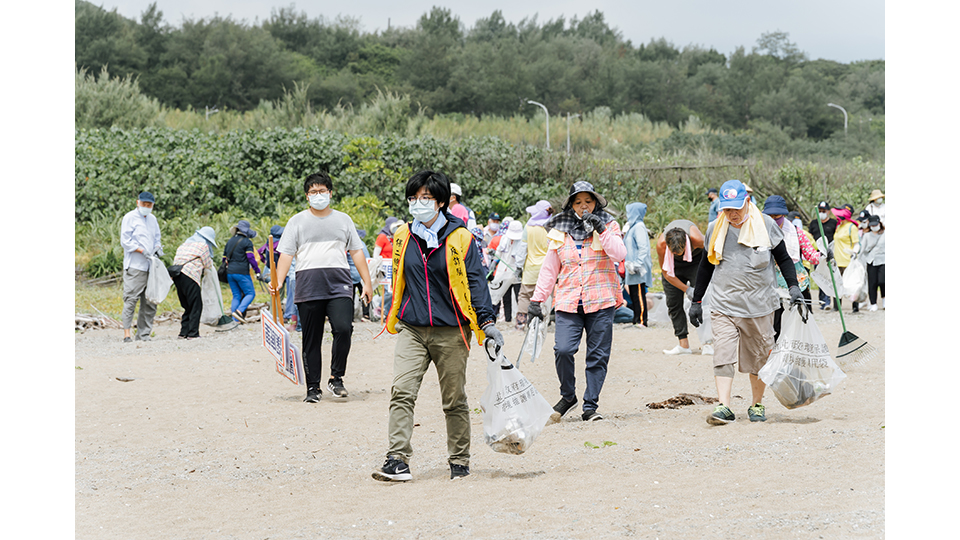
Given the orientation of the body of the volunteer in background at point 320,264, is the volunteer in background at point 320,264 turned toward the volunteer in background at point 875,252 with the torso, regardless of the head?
no

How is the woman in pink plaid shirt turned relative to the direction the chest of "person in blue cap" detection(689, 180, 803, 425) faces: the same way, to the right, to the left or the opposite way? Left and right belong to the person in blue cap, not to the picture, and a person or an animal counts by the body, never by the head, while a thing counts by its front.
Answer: the same way

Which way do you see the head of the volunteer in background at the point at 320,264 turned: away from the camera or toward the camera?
toward the camera

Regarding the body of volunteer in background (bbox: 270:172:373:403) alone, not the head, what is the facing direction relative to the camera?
toward the camera

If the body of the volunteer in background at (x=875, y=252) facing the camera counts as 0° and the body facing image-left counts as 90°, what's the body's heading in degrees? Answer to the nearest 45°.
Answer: approximately 0°

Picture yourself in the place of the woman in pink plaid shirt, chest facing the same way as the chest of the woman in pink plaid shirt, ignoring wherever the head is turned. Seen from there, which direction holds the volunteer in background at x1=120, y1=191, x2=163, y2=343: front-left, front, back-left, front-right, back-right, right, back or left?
back-right

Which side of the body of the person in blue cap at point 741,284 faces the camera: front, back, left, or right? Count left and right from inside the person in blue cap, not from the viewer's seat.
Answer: front

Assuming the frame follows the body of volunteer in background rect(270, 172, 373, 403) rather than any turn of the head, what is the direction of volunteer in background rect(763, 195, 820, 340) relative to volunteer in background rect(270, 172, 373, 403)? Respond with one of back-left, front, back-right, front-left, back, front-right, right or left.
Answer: left
